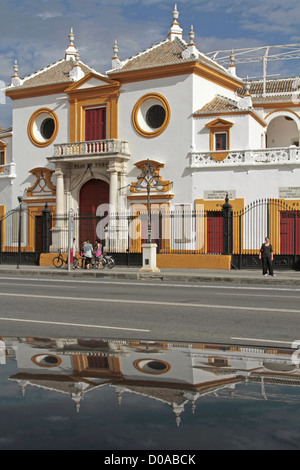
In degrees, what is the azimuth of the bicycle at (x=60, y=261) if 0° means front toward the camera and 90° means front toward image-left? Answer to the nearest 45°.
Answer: approximately 90°

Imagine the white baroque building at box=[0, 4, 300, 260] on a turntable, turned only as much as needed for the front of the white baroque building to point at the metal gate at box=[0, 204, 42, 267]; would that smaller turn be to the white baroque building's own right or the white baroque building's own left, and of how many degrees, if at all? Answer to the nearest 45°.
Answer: approximately 45° to the white baroque building's own right

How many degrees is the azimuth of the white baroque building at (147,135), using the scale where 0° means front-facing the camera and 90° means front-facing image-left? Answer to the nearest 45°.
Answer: approximately 45°

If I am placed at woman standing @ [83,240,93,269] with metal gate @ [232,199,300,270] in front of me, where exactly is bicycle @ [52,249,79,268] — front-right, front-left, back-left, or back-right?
back-left

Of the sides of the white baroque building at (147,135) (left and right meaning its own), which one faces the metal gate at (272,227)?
left
